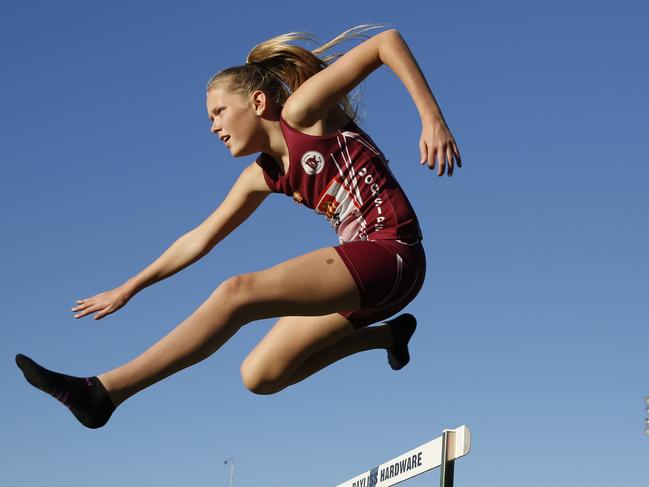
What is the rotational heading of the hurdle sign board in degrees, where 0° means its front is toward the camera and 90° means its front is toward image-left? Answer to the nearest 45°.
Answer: approximately 45°

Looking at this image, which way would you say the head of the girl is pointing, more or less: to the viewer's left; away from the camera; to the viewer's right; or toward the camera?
to the viewer's left
